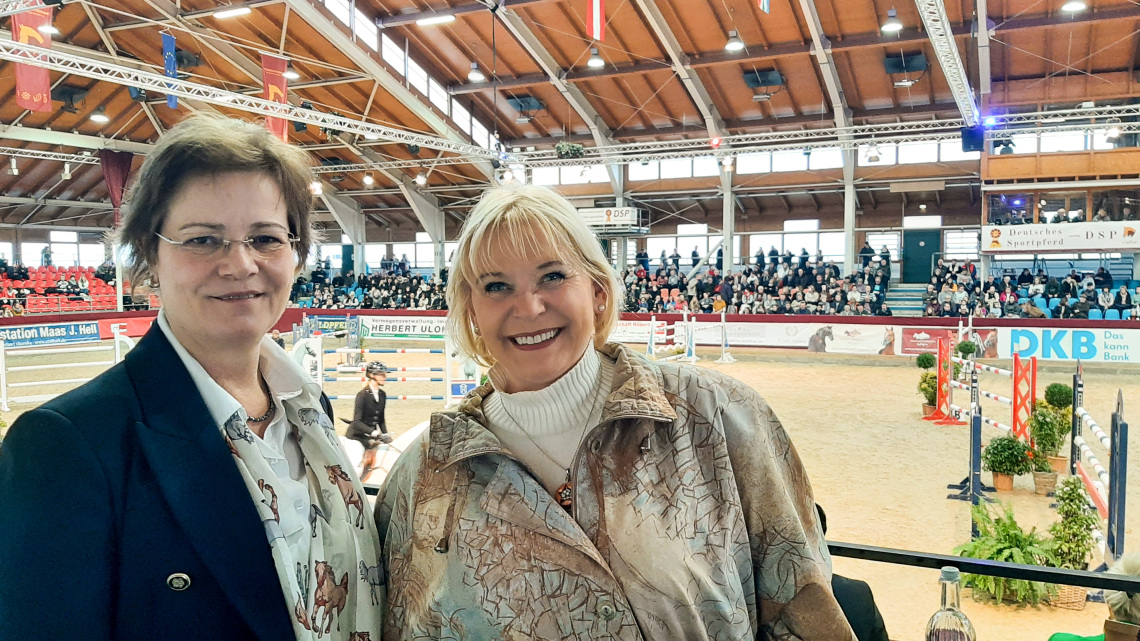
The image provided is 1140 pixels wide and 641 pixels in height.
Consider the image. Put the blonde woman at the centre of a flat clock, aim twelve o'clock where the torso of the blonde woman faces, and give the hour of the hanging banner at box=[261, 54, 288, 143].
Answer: The hanging banner is roughly at 5 o'clock from the blonde woman.

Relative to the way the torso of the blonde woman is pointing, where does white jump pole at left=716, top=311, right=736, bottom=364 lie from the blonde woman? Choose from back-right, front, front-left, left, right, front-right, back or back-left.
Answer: back

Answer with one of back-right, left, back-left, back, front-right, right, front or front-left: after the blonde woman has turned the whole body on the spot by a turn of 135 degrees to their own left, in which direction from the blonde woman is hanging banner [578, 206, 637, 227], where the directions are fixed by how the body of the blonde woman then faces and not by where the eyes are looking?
front-left

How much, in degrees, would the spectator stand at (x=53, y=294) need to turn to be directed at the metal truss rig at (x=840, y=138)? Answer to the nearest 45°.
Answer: approximately 45° to its left

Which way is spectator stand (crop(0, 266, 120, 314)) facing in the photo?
toward the camera

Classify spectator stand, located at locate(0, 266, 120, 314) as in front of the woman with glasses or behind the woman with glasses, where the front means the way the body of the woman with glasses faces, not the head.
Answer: behind

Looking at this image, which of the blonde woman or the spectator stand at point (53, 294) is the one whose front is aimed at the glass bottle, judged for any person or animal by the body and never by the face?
the spectator stand

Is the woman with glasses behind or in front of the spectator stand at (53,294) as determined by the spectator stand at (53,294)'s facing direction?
in front

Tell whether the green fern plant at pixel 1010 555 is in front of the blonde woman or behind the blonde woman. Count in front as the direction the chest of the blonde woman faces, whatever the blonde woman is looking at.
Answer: behind

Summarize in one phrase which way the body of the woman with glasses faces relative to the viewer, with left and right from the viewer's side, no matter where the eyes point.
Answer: facing the viewer and to the right of the viewer

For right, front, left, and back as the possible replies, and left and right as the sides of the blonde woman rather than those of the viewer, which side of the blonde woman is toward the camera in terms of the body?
front
